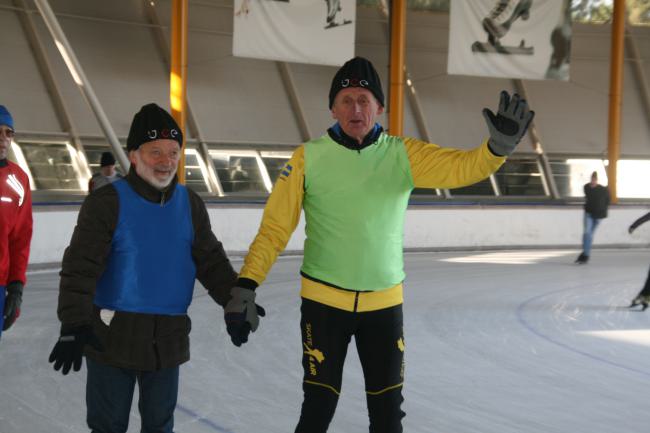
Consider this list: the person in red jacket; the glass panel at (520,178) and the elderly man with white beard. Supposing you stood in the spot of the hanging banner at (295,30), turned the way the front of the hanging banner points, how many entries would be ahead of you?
2

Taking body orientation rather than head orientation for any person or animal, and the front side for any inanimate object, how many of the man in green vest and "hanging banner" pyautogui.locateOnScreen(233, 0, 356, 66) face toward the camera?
2

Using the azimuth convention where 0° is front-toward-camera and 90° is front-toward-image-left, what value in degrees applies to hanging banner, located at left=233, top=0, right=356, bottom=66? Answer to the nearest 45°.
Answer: approximately 0°

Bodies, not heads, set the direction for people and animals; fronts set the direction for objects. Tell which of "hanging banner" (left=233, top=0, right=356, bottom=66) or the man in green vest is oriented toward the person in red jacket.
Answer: the hanging banner

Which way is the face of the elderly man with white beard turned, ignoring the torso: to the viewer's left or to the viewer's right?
to the viewer's right

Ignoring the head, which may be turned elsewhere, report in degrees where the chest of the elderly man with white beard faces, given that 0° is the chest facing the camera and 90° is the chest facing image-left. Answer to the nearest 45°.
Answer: approximately 315°

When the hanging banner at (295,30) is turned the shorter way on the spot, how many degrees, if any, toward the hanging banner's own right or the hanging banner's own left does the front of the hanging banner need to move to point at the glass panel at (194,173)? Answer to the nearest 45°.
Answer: approximately 135° to the hanging banner's own right

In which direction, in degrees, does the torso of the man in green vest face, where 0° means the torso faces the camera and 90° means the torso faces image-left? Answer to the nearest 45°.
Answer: approximately 0°

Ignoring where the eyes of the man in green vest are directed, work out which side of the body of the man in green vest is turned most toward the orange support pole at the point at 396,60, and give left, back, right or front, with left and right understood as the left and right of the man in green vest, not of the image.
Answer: back

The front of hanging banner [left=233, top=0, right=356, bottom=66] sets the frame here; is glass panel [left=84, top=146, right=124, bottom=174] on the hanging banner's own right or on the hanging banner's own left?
on the hanging banner's own right
